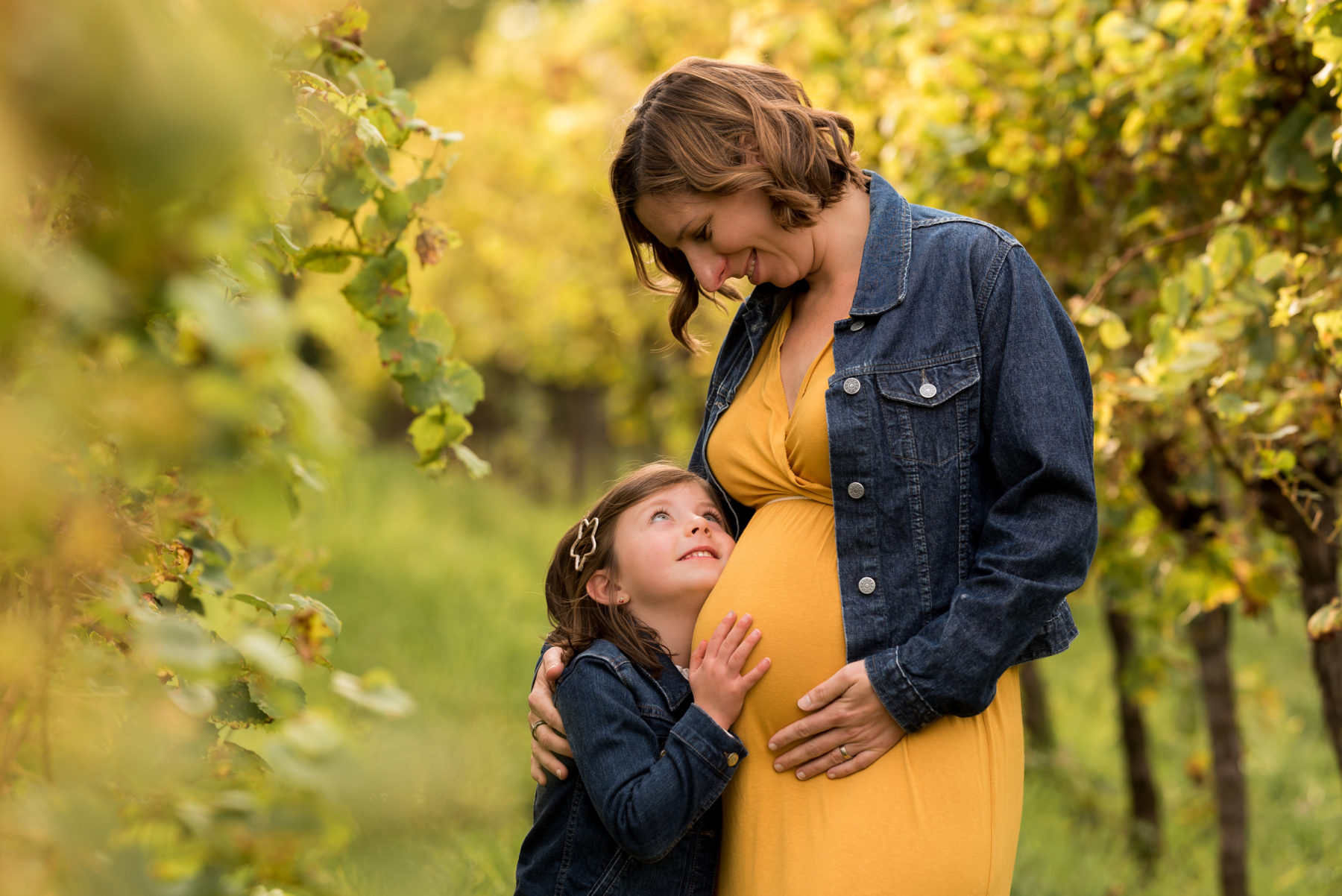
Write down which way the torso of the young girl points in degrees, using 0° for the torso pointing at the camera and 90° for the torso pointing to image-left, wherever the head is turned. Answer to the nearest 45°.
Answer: approximately 270°

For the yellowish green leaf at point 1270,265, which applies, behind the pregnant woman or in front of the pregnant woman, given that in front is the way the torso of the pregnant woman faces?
behind

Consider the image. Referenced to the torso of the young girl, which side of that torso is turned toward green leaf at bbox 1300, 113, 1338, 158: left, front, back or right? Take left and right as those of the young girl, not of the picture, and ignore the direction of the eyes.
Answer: front

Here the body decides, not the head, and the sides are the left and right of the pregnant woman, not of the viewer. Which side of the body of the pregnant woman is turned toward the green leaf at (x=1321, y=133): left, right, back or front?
back

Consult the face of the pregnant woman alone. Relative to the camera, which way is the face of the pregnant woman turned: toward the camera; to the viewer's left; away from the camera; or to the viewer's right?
to the viewer's left

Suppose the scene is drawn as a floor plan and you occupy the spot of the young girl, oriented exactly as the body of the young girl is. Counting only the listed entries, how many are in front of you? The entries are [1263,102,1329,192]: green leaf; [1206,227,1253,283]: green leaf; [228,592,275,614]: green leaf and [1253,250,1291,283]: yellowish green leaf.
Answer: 3

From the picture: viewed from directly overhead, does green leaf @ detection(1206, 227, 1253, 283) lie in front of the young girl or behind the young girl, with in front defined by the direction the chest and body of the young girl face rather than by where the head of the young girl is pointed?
in front

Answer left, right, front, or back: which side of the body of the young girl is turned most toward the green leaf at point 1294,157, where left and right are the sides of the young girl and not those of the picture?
front

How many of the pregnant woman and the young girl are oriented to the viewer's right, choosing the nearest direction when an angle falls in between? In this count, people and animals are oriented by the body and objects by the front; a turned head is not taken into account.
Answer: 1

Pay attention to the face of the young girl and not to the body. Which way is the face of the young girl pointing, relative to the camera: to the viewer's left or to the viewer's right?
to the viewer's right

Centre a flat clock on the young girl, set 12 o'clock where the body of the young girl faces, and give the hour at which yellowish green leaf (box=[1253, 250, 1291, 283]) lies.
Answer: The yellowish green leaf is roughly at 10 o'clock from the young girl.

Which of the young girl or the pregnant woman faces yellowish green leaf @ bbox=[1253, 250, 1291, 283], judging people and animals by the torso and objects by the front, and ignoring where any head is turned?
the young girl
